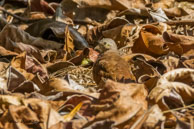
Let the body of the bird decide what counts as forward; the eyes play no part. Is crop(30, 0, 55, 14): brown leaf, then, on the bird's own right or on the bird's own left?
on the bird's own right

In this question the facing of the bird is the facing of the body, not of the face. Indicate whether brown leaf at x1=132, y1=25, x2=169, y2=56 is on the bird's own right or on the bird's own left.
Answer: on the bird's own right

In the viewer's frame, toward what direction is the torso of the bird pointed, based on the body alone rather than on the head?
to the viewer's left
